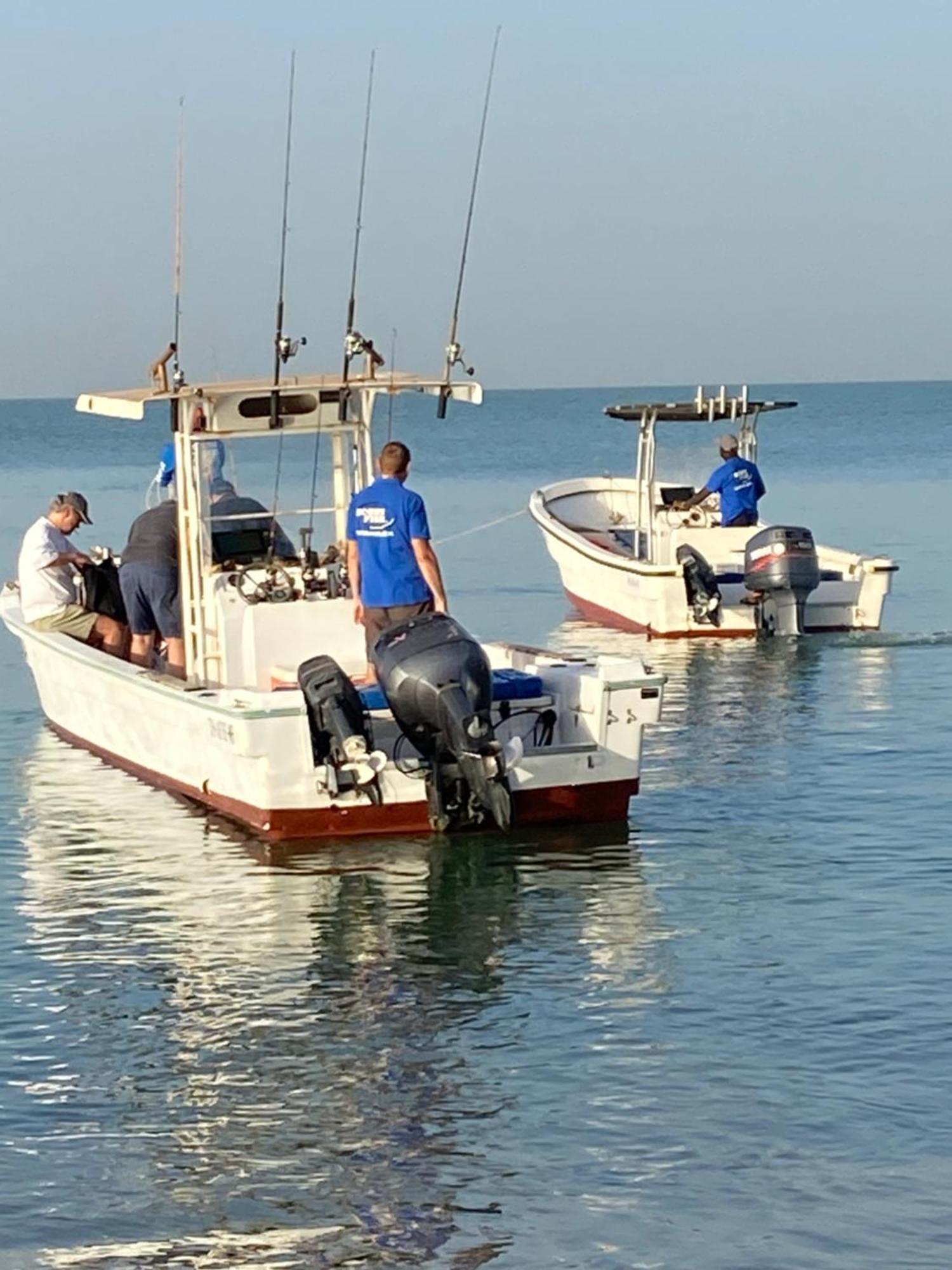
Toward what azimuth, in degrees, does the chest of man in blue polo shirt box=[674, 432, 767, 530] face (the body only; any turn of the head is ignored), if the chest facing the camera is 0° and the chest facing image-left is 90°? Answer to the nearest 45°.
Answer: approximately 135°

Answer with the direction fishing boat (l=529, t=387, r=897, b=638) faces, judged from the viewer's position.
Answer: facing away from the viewer and to the left of the viewer

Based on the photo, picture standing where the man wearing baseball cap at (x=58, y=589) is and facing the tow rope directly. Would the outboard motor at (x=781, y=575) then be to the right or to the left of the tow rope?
right

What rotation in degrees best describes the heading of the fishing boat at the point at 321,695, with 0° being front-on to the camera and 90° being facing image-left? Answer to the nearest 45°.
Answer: approximately 135°

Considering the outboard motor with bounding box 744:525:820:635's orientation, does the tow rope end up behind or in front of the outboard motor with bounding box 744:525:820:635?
in front

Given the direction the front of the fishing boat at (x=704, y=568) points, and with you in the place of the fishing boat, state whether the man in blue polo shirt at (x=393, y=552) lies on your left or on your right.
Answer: on your left

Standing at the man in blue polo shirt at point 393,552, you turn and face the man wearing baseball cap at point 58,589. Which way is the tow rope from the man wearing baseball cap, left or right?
right

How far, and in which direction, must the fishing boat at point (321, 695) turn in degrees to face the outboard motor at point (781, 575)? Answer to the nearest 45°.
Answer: approximately 90° to its right

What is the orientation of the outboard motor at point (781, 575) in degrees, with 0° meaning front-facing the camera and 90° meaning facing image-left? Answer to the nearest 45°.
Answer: approximately 135°

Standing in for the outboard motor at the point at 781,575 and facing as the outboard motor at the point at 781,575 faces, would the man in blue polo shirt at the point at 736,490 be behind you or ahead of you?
ahead

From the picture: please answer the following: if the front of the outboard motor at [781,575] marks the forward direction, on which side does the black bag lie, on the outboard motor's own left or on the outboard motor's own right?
on the outboard motor's own left

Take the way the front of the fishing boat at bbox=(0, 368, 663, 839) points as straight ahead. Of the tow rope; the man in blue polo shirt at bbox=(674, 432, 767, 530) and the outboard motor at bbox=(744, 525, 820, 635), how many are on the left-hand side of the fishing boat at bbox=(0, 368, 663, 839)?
0

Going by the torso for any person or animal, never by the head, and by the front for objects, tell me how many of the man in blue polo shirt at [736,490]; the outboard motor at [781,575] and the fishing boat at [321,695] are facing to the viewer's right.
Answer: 0

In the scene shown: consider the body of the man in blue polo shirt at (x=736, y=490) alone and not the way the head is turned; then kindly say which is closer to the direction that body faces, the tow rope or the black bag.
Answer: the tow rope
